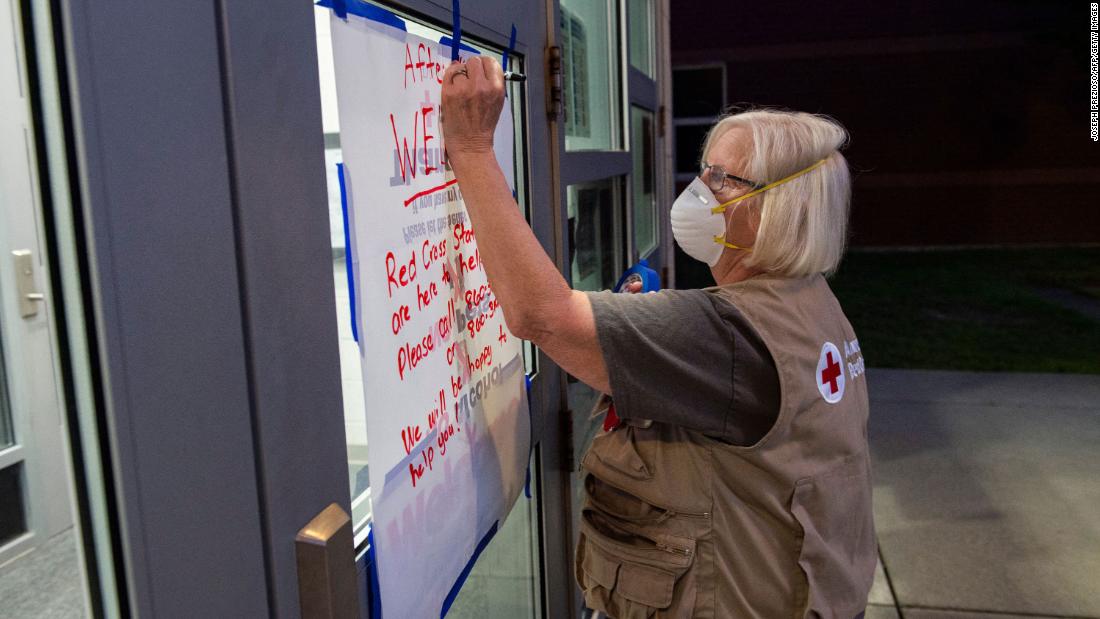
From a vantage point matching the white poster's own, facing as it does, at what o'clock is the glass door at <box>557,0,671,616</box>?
The glass door is roughly at 8 o'clock from the white poster.

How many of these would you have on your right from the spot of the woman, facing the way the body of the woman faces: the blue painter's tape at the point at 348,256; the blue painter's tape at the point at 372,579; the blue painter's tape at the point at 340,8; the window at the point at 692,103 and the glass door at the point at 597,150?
2

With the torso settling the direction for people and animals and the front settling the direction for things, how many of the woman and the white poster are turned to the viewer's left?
1

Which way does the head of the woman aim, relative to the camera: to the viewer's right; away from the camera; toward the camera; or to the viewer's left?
to the viewer's left

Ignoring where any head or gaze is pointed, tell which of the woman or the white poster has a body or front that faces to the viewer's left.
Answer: the woman

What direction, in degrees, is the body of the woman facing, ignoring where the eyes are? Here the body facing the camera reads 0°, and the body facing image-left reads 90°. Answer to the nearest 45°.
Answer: approximately 90°

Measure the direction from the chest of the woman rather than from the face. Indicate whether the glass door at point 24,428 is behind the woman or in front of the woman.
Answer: in front
